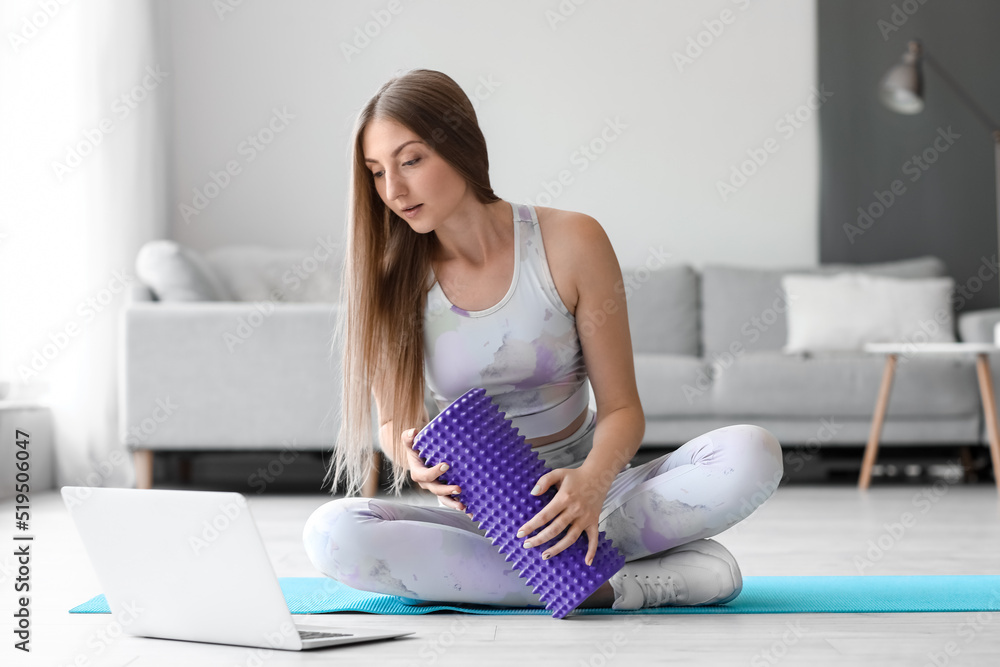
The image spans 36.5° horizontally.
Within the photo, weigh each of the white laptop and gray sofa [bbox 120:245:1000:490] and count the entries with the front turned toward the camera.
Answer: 1

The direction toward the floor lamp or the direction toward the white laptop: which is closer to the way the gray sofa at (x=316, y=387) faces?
the white laptop

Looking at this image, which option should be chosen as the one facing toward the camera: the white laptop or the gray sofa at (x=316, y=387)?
the gray sofa

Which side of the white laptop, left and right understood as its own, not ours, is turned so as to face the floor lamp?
front

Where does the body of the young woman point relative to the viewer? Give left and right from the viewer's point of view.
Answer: facing the viewer and to the left of the viewer

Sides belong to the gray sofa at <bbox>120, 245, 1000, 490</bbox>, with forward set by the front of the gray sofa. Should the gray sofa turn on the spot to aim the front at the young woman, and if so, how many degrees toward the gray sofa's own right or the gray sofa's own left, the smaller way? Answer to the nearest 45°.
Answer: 0° — it already faces them

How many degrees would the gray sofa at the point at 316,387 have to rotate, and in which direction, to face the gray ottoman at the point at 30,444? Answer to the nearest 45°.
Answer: approximately 90° to its right

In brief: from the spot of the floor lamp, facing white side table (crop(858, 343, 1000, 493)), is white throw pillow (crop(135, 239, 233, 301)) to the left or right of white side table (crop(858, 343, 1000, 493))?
right

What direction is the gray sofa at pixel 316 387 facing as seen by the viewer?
toward the camera

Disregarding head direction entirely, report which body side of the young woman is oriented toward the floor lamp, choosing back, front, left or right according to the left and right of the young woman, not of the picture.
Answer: back

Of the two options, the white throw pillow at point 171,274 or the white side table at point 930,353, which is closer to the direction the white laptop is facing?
the white side table

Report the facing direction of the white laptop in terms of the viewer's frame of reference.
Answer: facing away from the viewer and to the right of the viewer

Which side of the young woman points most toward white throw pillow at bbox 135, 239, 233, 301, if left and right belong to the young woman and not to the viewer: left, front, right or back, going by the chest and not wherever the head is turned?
right

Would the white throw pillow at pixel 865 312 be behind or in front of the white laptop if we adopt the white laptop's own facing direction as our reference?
in front

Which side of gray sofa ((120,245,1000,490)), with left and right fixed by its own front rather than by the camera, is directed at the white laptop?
front

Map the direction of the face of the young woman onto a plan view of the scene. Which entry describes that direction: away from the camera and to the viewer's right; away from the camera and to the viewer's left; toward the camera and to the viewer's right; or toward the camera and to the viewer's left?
toward the camera and to the viewer's left

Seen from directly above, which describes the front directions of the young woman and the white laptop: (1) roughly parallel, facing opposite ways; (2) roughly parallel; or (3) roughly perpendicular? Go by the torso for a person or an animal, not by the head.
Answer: roughly parallel, facing opposite ways
